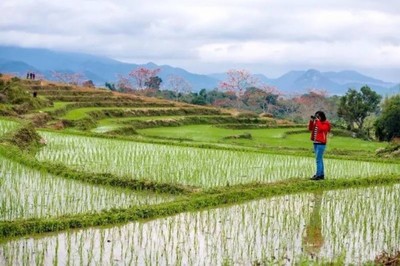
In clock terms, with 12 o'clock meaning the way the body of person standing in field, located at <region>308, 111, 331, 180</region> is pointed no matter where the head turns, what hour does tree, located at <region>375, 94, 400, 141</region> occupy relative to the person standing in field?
The tree is roughly at 5 o'clock from the person standing in field.

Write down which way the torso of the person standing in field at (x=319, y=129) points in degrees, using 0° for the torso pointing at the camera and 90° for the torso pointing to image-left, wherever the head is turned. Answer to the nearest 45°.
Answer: approximately 45°

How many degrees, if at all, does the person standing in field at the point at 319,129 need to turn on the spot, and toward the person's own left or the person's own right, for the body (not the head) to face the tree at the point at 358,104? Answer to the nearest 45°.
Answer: approximately 135° to the person's own right
